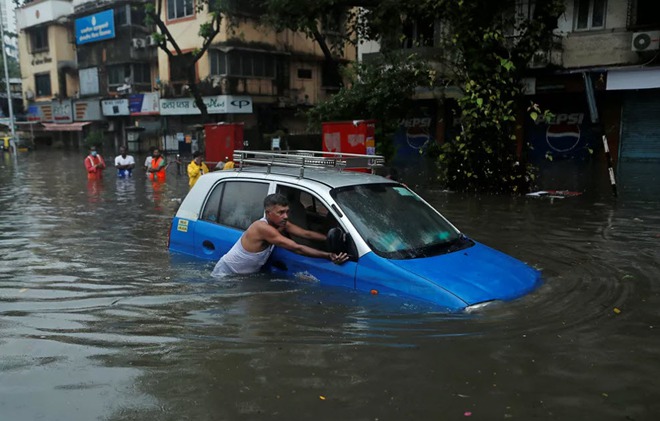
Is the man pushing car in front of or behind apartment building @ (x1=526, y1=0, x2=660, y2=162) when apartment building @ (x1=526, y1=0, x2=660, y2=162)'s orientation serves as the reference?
in front

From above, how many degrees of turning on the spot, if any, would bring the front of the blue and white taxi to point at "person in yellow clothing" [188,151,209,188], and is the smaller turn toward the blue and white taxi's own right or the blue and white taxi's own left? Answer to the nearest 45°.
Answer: approximately 180°

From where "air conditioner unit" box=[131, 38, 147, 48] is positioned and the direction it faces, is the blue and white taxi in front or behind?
in front

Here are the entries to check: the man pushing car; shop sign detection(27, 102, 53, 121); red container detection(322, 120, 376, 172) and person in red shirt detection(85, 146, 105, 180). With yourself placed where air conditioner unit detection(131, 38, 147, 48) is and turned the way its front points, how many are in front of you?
3

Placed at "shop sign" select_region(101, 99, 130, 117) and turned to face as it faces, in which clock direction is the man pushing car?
The man pushing car is roughly at 12 o'clock from the shop sign.

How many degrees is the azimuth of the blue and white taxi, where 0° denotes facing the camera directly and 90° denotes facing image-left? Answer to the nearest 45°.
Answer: approximately 315°

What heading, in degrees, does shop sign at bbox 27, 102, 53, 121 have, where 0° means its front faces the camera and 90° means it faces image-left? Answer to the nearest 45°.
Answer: approximately 0°

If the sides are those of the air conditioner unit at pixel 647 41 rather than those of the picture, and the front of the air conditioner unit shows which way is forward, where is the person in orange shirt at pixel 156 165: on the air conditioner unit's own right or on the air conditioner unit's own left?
on the air conditioner unit's own right

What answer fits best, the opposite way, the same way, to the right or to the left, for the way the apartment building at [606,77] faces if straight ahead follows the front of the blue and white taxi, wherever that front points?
to the right

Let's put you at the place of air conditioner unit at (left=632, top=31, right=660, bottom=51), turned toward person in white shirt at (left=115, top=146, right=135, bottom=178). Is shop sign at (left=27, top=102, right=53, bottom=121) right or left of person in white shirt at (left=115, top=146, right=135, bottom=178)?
right

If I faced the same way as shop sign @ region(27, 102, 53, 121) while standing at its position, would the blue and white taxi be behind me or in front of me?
in front
